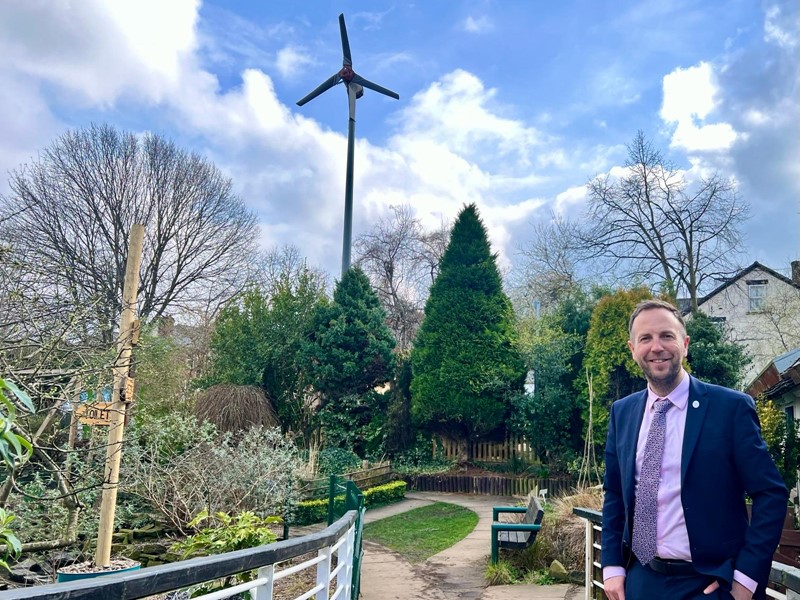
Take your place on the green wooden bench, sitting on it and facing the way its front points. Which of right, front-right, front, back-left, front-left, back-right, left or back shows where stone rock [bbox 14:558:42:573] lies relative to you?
front

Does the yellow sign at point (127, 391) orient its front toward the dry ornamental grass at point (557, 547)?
no

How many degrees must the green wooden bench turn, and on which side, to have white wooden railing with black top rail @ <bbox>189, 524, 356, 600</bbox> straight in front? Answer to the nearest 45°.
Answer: approximately 90° to its left

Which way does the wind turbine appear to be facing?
toward the camera

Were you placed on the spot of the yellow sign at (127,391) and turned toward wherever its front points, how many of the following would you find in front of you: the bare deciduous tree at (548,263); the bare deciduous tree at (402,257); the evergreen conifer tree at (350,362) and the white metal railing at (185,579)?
1

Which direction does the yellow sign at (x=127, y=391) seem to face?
toward the camera

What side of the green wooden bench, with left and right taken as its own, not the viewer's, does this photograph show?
left

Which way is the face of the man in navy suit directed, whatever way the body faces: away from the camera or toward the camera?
toward the camera

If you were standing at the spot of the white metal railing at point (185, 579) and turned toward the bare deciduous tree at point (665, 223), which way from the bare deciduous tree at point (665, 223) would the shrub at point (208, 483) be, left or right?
left

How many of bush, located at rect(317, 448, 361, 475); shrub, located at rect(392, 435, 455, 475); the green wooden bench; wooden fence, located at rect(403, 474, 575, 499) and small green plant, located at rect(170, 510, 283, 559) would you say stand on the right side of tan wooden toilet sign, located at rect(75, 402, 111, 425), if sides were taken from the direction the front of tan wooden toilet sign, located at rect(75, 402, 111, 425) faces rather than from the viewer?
0

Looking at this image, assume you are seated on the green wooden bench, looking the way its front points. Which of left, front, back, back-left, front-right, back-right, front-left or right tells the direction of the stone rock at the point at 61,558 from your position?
front

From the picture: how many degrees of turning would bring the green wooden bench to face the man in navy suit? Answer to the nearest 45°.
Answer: approximately 90° to its left
